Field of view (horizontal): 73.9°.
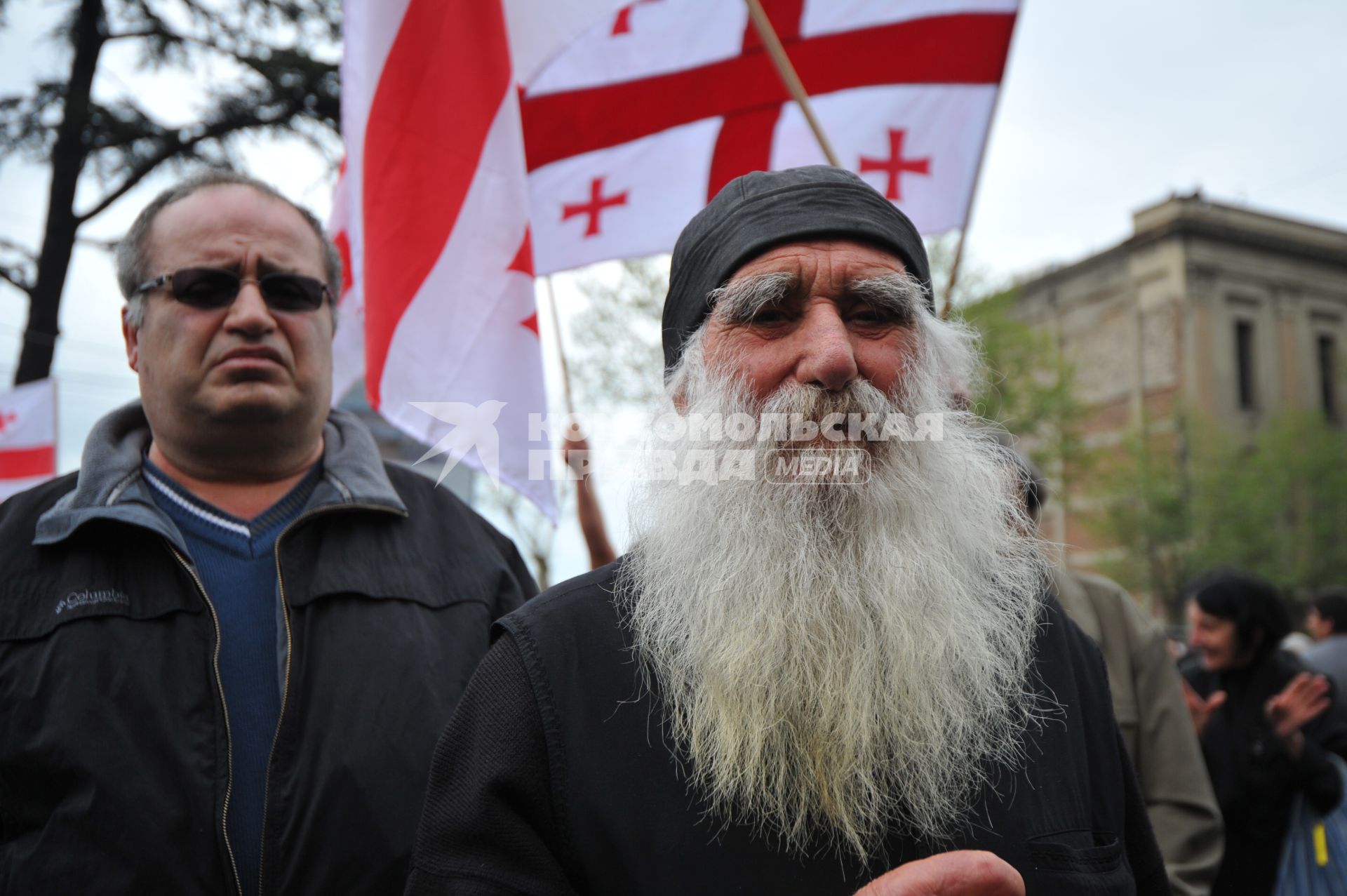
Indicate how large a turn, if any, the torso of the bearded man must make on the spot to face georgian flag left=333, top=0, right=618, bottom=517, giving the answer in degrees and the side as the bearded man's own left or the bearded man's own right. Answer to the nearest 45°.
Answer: approximately 135° to the bearded man's own right

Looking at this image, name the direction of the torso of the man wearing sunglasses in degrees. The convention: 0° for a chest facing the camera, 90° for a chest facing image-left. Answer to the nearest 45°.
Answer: approximately 0°

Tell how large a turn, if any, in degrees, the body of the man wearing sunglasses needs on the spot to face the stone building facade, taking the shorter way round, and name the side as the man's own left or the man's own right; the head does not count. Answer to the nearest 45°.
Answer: approximately 135° to the man's own left

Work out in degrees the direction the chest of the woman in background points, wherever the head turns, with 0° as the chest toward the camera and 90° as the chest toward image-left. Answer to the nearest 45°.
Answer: approximately 45°

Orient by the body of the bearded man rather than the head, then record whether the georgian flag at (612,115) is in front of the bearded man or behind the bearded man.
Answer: behind

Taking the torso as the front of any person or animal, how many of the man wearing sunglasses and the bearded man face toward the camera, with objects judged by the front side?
2

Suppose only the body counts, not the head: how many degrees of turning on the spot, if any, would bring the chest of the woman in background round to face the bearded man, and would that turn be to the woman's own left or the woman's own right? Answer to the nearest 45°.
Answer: approximately 45° to the woman's own left
